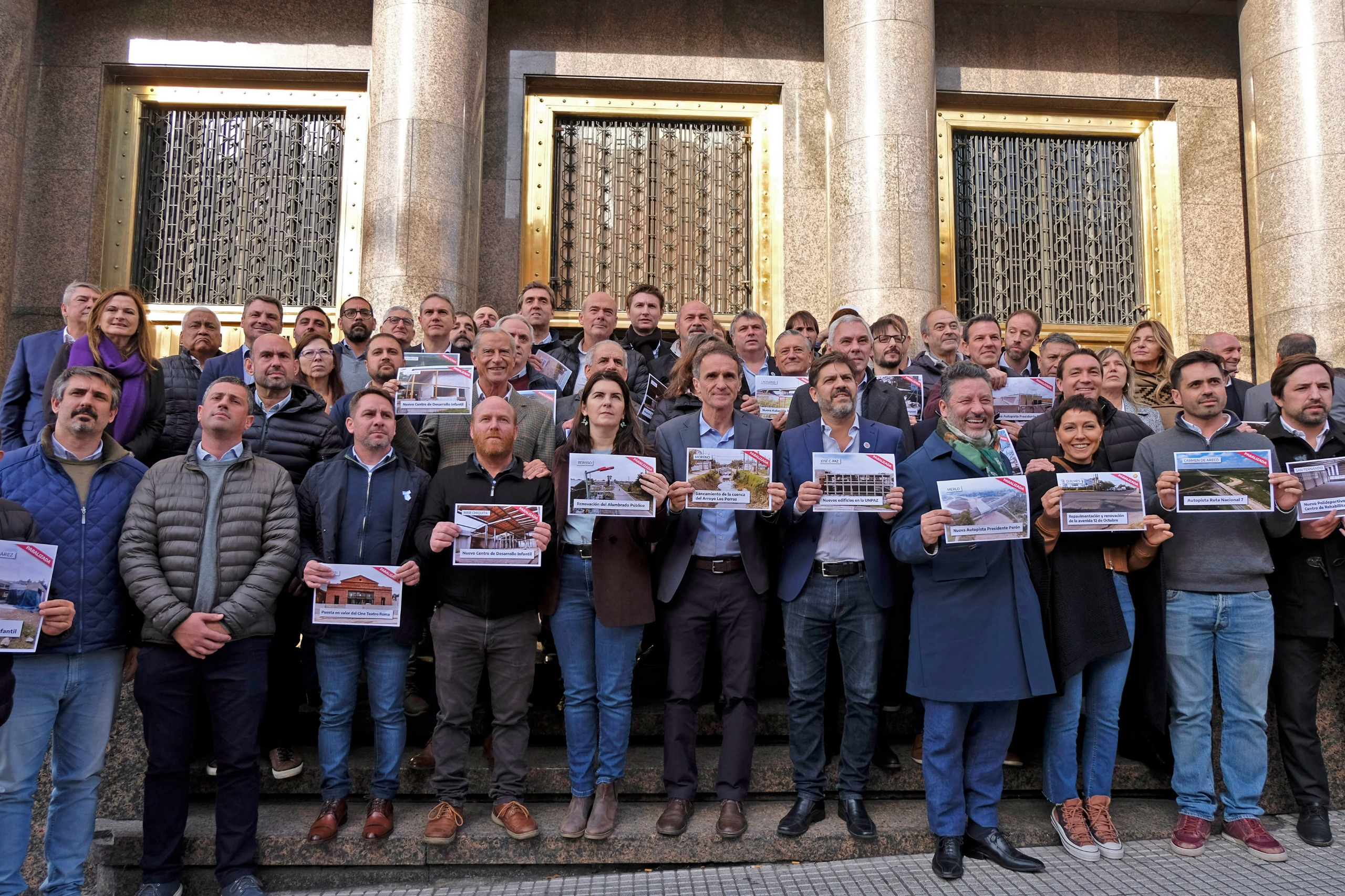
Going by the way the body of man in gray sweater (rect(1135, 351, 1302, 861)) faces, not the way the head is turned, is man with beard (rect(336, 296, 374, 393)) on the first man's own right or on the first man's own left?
on the first man's own right

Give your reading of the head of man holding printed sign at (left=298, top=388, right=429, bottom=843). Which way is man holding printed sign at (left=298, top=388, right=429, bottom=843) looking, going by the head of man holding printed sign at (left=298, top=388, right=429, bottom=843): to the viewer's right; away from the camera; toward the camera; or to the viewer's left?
toward the camera

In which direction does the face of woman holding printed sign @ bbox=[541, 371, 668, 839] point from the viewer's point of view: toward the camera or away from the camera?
toward the camera

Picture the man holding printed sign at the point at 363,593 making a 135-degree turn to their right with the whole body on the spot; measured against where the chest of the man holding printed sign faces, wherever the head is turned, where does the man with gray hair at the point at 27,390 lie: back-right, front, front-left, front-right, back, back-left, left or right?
front

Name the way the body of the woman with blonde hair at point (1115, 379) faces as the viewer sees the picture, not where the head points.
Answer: toward the camera

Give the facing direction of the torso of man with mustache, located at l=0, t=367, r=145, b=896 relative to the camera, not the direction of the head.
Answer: toward the camera

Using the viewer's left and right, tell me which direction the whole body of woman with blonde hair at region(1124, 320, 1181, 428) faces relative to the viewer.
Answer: facing the viewer and to the left of the viewer

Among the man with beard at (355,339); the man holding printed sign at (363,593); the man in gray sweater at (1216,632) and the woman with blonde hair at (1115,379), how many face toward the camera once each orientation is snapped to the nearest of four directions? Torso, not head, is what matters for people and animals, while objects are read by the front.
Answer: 4

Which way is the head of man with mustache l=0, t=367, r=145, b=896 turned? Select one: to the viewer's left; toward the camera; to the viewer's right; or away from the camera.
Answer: toward the camera

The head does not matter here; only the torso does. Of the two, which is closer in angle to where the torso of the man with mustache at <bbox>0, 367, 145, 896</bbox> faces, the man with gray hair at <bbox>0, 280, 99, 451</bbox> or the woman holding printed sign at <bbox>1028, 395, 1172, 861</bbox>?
the woman holding printed sign

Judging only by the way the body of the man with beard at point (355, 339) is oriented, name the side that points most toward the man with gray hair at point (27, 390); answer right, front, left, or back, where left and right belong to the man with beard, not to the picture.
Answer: right
